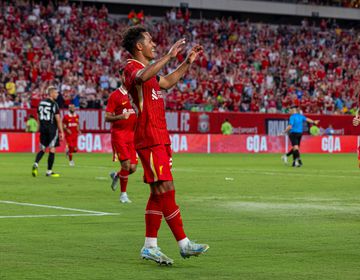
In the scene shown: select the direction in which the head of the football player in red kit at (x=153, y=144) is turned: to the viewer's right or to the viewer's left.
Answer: to the viewer's right

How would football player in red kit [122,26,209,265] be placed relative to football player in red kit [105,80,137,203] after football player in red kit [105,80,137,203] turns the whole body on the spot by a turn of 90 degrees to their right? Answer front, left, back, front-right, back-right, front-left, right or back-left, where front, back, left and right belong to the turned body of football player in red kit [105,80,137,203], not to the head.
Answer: front-left

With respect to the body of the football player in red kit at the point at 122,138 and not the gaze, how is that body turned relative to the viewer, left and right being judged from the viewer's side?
facing the viewer and to the right of the viewer

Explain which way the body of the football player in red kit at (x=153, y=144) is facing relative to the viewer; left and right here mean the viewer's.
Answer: facing to the right of the viewer

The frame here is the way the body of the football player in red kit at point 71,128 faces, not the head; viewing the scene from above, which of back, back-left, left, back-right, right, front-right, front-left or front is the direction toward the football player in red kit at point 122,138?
front

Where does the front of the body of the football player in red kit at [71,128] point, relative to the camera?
toward the camera
